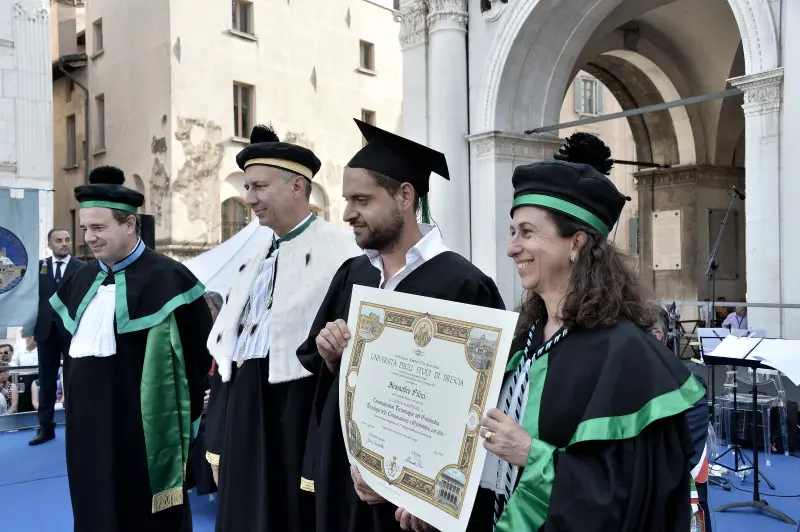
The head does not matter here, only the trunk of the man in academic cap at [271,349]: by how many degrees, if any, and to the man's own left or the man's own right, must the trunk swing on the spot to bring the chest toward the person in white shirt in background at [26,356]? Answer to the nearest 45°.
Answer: approximately 90° to the man's own right

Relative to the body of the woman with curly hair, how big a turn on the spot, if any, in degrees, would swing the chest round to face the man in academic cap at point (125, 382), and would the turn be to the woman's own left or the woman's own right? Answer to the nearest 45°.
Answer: approximately 45° to the woman's own right

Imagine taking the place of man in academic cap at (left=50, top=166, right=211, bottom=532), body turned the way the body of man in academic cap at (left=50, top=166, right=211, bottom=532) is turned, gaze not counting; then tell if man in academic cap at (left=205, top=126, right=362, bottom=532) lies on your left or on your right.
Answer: on your left

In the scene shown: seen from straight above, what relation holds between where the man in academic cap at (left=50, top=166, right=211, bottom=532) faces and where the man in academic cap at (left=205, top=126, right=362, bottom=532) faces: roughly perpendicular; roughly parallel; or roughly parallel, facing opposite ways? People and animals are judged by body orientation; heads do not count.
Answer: roughly parallel

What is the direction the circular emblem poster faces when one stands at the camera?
facing the viewer

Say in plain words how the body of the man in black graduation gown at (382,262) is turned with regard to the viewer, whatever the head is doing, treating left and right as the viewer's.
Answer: facing the viewer and to the left of the viewer

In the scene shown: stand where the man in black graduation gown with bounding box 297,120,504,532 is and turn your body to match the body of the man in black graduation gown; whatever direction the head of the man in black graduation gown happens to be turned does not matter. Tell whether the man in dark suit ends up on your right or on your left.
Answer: on your right
